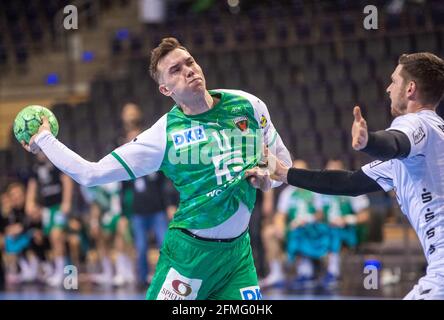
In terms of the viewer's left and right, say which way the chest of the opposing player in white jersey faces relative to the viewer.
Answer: facing to the left of the viewer

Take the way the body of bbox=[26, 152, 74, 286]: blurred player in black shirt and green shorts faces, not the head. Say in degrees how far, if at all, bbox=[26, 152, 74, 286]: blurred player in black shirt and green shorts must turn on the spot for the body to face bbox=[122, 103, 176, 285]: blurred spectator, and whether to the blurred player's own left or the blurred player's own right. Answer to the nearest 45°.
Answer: approximately 45° to the blurred player's own left

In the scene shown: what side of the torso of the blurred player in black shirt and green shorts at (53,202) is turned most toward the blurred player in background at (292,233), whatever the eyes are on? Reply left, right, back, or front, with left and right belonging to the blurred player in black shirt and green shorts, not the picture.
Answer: left

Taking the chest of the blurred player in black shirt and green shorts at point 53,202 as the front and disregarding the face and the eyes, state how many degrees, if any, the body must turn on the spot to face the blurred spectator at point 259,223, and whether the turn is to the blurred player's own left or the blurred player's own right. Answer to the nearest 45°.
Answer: approximately 45° to the blurred player's own left

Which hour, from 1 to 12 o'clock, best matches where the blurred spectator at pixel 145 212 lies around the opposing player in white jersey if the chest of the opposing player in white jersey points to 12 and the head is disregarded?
The blurred spectator is roughly at 2 o'clock from the opposing player in white jersey.

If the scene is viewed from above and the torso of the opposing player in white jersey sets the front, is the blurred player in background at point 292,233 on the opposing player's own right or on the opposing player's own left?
on the opposing player's own right

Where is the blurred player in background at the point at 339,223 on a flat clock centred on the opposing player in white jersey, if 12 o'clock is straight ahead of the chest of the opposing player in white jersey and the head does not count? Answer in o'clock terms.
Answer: The blurred player in background is roughly at 3 o'clock from the opposing player in white jersey.

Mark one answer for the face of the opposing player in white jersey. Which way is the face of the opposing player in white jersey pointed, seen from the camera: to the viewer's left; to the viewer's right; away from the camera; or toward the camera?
to the viewer's left

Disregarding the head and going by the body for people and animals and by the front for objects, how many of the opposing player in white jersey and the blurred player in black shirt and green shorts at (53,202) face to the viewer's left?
1

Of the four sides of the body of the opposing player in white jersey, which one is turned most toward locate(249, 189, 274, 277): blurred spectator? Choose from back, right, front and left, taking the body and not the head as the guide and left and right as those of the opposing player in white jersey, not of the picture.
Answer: right

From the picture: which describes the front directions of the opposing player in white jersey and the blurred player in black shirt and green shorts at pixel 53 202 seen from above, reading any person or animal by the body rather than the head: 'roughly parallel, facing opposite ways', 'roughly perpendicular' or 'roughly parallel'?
roughly perpendicular
